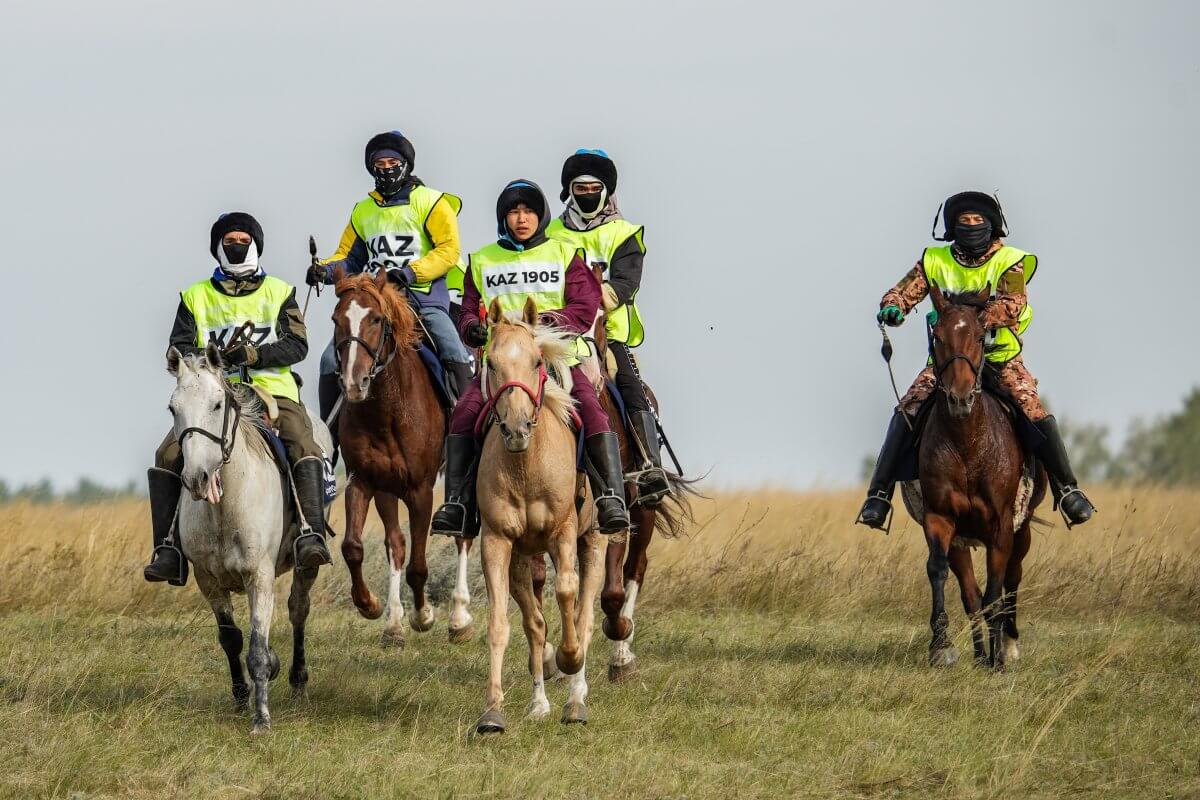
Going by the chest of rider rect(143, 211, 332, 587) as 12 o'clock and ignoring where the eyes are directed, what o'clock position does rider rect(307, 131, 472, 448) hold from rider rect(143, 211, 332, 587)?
rider rect(307, 131, 472, 448) is roughly at 7 o'clock from rider rect(143, 211, 332, 587).

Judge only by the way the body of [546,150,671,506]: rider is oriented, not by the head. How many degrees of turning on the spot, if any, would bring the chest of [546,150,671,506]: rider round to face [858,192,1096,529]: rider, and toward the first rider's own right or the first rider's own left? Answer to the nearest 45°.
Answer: approximately 135° to the first rider's own left

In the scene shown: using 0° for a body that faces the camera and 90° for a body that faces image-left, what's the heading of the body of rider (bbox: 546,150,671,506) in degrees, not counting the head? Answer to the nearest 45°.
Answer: approximately 45°

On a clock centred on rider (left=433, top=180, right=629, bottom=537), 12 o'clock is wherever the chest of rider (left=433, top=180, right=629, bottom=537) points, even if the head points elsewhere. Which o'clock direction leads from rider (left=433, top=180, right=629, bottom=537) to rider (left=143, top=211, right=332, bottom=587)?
rider (left=143, top=211, right=332, bottom=587) is roughly at 3 o'clock from rider (left=433, top=180, right=629, bottom=537).

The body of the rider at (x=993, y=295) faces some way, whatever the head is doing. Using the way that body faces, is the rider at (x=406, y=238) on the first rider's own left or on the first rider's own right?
on the first rider's own right

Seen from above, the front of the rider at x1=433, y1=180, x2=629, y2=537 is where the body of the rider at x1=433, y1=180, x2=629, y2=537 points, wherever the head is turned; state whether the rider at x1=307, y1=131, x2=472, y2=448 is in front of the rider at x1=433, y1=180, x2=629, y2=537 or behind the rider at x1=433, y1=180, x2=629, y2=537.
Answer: behind

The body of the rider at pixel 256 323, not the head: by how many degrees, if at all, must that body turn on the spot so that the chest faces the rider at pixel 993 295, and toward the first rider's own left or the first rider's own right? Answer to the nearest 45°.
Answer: approximately 90° to the first rider's own left

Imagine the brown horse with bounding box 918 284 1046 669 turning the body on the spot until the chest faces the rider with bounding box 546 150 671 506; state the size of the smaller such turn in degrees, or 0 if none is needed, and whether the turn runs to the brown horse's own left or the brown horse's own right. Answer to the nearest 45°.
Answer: approximately 90° to the brown horse's own right
